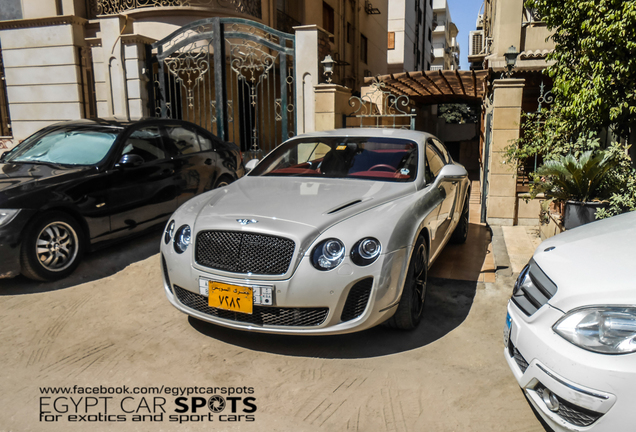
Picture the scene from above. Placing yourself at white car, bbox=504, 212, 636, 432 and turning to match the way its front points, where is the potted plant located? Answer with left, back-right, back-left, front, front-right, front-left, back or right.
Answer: back-right

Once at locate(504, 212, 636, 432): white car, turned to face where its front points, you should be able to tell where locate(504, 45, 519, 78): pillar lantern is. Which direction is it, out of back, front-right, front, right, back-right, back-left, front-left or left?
back-right

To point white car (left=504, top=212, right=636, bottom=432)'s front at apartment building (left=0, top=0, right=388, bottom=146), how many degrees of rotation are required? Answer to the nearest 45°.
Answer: approximately 90° to its right

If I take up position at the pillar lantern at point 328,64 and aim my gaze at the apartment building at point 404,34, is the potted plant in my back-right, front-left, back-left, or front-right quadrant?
back-right

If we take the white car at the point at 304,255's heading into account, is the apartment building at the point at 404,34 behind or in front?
behind

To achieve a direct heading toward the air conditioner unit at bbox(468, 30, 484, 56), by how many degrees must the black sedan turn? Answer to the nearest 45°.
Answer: approximately 180°

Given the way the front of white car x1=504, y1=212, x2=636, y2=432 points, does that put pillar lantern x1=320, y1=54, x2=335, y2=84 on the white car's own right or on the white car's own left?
on the white car's own right

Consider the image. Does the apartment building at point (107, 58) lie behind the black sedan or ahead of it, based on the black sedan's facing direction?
behind

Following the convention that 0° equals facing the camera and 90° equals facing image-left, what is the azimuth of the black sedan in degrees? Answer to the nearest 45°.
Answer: approximately 45°

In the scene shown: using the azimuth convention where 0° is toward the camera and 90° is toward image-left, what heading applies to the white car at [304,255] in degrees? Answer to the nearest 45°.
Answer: approximately 45°

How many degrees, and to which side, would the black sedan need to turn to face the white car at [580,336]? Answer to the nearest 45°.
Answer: approximately 90° to its left
